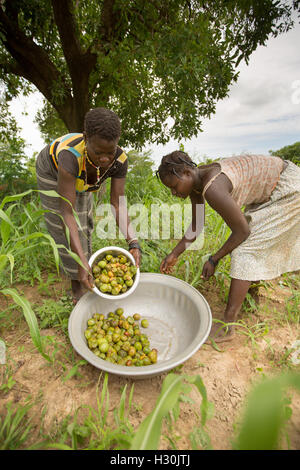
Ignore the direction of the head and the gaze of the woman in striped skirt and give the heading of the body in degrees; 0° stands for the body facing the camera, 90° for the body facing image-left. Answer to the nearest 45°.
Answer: approximately 315°

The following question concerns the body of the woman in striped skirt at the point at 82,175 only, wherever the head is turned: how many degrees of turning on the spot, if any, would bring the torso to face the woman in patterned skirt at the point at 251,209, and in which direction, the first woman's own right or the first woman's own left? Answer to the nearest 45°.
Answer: approximately 45° to the first woman's own left
